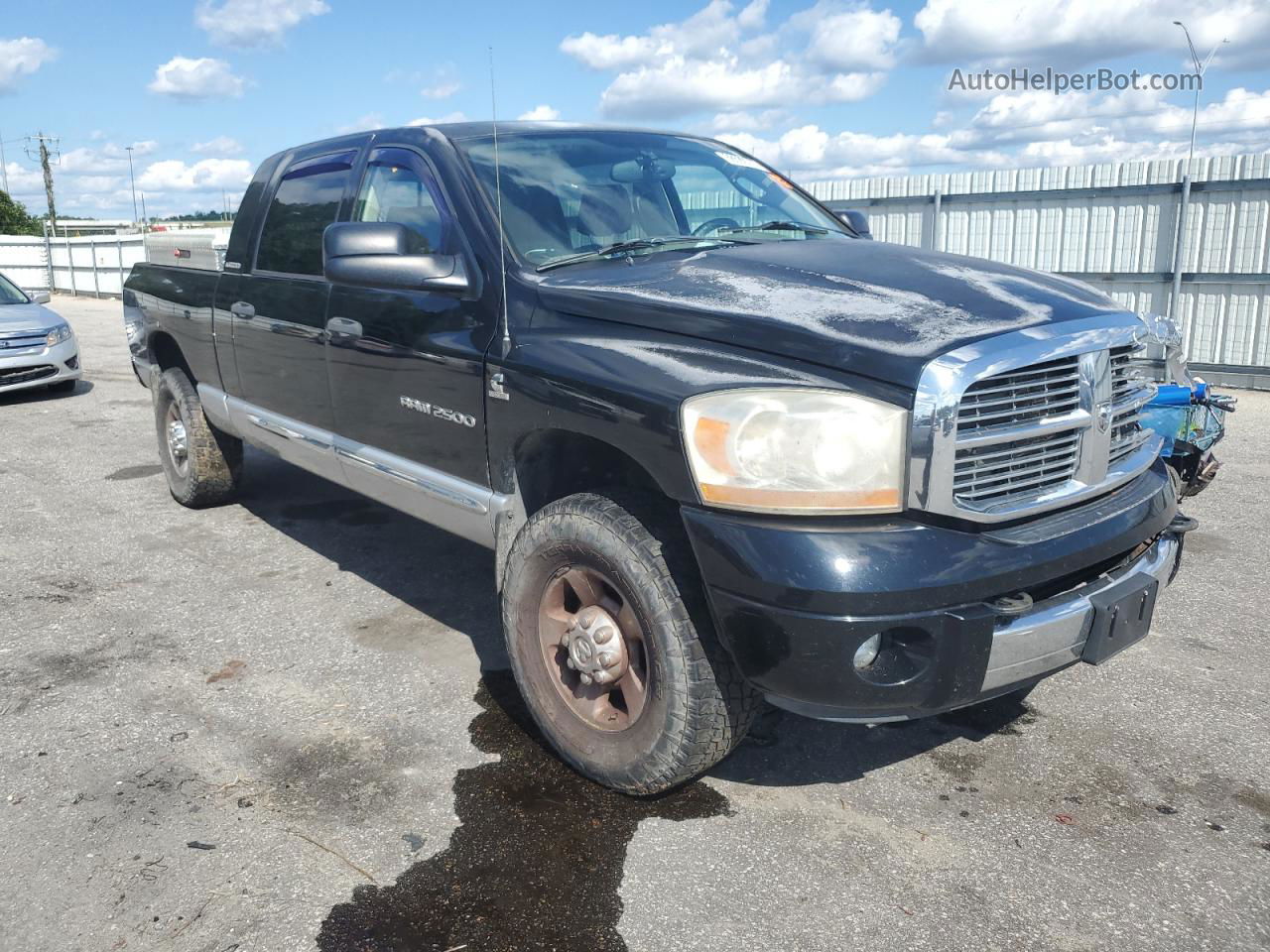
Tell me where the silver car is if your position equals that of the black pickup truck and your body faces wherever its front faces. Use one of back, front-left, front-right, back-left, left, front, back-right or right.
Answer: back

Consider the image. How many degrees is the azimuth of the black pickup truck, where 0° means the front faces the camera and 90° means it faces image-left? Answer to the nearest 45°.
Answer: approximately 315°

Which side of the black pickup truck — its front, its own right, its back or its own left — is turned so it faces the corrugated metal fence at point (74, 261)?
back

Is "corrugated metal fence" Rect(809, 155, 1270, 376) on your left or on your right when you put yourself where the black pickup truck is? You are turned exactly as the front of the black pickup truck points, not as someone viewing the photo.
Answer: on your left

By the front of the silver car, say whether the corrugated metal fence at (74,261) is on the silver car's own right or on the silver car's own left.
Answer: on the silver car's own left
